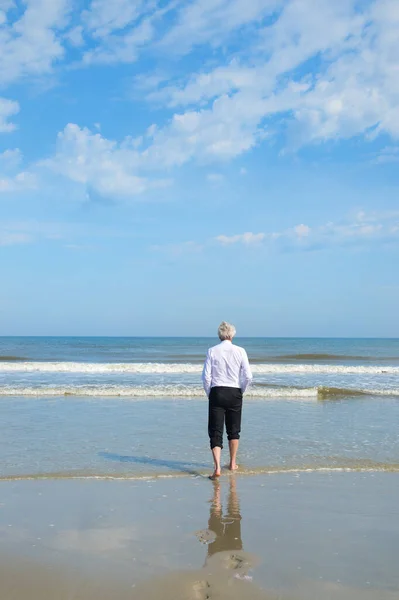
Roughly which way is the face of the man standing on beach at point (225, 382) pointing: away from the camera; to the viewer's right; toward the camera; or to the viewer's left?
away from the camera

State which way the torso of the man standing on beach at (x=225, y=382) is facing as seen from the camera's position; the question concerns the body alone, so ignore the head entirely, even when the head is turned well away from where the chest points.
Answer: away from the camera

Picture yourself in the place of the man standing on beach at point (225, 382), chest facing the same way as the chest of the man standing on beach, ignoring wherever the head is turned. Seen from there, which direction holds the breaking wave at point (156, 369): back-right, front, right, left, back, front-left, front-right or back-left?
front
